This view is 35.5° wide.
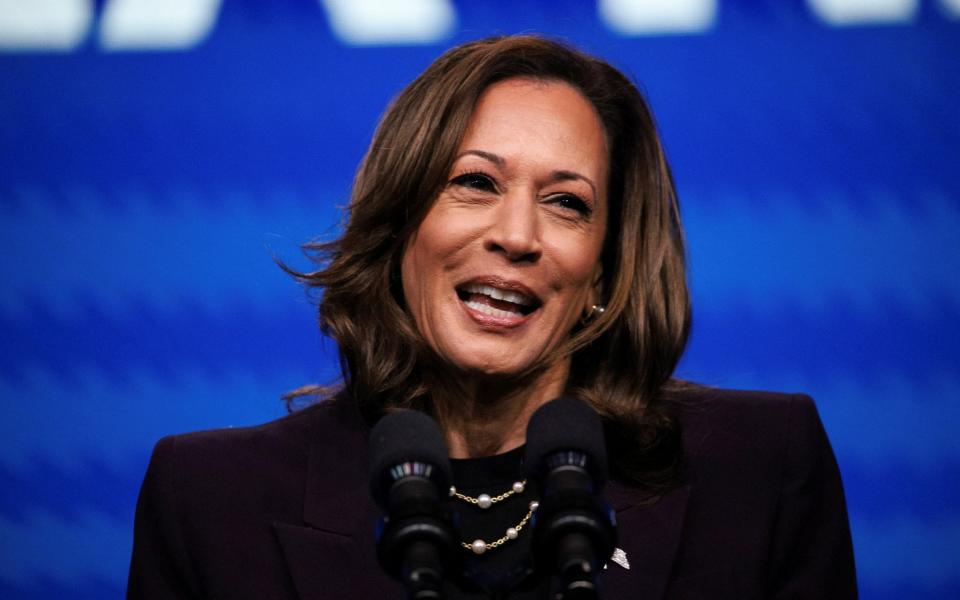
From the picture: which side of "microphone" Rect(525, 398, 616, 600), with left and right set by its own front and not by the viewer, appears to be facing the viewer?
back

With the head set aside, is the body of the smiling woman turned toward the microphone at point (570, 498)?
yes

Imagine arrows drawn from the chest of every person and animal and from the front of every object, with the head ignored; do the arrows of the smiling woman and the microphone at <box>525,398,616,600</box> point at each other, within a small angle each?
yes

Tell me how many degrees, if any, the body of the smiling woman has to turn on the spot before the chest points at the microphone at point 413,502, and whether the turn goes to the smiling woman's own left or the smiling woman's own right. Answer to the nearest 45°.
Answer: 0° — they already face it

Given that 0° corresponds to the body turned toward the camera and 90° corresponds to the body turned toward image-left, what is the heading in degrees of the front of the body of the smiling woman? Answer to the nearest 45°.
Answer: approximately 0°

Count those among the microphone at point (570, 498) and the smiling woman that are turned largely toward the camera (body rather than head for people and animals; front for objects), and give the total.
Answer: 1

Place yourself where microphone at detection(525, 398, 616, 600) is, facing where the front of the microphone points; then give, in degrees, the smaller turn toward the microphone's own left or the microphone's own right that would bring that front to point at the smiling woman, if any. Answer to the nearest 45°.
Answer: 0° — it already faces them

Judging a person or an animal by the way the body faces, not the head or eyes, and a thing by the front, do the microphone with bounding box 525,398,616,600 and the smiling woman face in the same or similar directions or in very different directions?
very different directions
